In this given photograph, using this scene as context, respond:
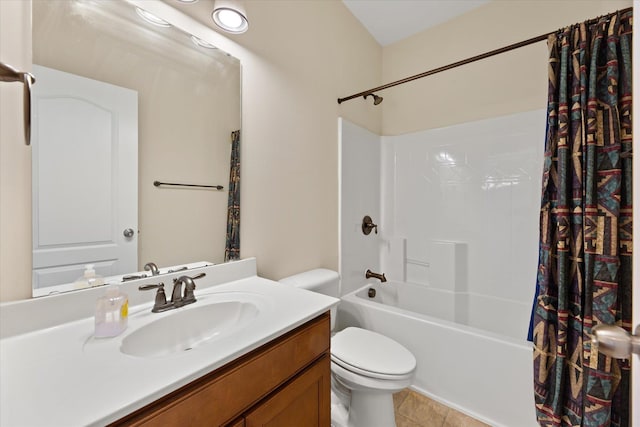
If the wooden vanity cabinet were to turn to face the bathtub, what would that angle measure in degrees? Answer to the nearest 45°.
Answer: approximately 45° to its left

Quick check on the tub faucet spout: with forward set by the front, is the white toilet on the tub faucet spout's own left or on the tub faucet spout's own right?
on the tub faucet spout's own right

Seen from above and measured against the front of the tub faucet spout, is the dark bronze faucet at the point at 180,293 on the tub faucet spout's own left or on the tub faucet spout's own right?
on the tub faucet spout's own right

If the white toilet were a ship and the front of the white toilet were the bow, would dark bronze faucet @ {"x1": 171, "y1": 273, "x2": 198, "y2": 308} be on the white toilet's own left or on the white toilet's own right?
on the white toilet's own right
